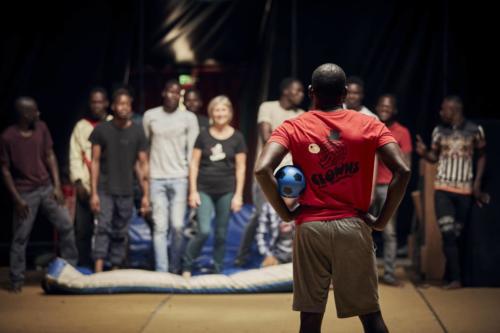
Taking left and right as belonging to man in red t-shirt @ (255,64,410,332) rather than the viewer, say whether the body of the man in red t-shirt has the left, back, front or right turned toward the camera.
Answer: back

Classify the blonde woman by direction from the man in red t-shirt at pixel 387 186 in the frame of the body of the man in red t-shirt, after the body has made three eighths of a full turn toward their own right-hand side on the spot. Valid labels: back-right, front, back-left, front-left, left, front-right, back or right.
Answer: front-left

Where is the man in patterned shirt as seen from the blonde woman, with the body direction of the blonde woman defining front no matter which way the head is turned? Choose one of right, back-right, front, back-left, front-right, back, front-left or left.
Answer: left

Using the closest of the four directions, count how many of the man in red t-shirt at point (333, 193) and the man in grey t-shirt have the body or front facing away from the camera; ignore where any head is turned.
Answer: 1

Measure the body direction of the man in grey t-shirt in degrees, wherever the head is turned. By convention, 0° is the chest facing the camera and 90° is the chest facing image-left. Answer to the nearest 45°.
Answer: approximately 0°

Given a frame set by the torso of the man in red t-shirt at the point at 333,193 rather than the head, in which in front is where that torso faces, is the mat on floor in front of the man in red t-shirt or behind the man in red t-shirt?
in front

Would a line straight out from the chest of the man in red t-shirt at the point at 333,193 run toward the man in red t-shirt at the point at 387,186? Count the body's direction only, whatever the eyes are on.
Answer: yes

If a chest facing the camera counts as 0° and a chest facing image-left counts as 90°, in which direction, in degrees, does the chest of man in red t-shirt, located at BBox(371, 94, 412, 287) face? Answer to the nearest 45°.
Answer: approximately 0°

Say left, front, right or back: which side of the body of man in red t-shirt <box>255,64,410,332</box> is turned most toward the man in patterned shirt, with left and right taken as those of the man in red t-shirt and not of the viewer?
front

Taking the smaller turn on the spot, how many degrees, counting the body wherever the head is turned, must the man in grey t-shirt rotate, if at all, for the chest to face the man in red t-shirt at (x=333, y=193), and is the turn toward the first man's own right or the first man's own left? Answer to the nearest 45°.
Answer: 0° — they already face them

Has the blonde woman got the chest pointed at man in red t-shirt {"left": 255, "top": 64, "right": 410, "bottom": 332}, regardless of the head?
yes

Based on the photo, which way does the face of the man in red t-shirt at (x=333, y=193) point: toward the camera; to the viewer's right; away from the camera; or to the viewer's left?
away from the camera

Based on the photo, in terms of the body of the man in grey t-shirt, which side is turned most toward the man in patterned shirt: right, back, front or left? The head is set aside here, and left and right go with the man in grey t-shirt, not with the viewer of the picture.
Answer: left
